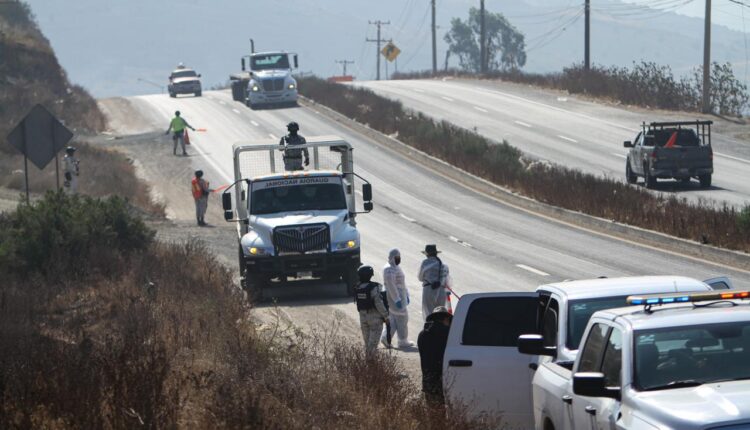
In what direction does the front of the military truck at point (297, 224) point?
toward the camera

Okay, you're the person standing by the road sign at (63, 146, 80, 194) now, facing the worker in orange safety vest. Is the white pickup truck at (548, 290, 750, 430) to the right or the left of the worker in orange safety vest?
right

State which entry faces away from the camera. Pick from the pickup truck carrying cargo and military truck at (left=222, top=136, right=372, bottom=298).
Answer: the pickup truck carrying cargo

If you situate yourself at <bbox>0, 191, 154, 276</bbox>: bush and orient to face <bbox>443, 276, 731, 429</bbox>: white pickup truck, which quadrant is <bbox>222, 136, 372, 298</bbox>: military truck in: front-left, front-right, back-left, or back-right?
front-left

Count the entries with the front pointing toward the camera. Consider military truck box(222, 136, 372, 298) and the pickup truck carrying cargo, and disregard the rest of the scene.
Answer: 1

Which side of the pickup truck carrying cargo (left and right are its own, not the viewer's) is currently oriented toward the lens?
back

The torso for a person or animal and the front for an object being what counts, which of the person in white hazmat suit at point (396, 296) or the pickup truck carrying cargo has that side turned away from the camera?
the pickup truck carrying cargo

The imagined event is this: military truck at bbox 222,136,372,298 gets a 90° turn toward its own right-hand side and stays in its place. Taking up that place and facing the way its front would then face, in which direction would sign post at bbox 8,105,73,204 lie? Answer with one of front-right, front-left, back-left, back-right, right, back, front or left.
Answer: front

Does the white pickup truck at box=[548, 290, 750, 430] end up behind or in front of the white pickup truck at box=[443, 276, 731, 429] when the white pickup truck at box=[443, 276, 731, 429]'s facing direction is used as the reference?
in front

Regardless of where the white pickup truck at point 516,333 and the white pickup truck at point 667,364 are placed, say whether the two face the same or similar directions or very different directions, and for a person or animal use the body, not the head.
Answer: same or similar directions

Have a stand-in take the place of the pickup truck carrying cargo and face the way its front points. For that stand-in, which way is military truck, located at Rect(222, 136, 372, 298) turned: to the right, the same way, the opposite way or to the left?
the opposite way
